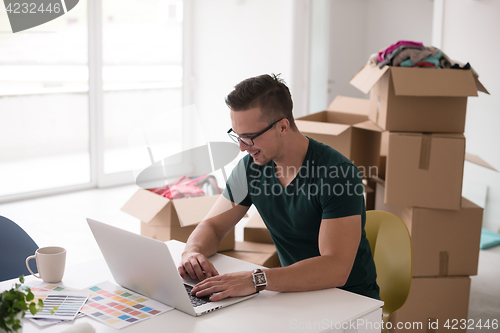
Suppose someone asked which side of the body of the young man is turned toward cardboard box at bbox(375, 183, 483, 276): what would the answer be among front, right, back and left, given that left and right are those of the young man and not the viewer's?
back

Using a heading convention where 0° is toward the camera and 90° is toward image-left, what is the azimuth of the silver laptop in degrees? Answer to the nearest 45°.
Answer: approximately 225°

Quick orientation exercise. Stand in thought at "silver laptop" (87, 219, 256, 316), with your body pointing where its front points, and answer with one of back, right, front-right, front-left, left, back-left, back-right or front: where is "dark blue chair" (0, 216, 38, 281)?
left

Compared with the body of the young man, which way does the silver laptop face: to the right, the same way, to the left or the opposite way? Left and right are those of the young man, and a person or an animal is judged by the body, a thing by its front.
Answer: the opposite way

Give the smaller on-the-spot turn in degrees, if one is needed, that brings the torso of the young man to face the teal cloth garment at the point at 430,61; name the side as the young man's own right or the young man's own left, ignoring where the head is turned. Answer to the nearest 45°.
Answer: approximately 180°
